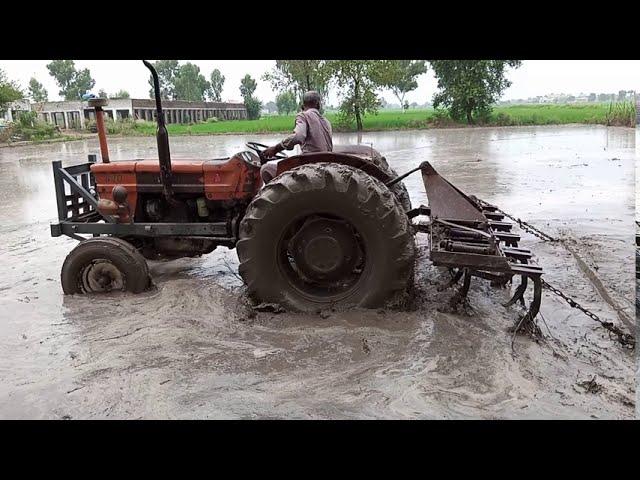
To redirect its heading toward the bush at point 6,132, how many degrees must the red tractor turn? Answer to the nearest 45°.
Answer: approximately 45° to its right

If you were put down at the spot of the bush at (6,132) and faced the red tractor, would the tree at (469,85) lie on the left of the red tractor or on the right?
left

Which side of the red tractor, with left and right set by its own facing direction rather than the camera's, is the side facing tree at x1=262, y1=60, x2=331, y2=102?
right

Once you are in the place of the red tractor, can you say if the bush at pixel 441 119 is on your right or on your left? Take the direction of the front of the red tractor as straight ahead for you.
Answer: on your right

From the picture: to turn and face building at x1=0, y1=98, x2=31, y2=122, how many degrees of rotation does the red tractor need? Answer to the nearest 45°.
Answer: approximately 45° to its right

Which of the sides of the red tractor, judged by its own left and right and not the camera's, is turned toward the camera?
left

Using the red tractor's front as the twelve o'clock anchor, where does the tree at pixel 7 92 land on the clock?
The tree is roughly at 2 o'clock from the red tractor.
